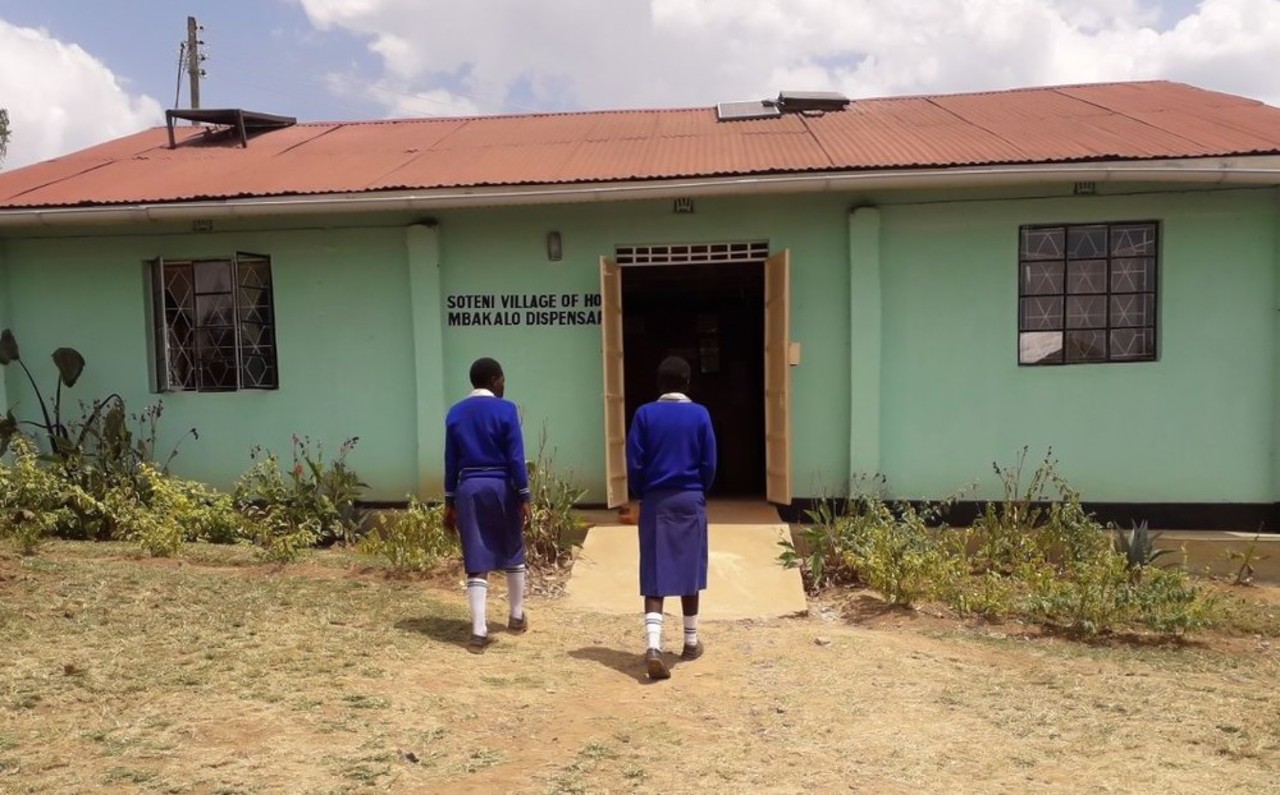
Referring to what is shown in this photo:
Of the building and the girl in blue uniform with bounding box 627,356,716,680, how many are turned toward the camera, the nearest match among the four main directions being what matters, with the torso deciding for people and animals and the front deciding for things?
1

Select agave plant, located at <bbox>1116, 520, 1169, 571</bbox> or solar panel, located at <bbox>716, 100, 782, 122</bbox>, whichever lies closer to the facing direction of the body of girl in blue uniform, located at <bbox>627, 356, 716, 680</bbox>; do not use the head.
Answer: the solar panel

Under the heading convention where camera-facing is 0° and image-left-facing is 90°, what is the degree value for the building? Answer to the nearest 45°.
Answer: approximately 0°

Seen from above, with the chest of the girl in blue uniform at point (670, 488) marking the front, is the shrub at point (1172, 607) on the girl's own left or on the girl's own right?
on the girl's own right

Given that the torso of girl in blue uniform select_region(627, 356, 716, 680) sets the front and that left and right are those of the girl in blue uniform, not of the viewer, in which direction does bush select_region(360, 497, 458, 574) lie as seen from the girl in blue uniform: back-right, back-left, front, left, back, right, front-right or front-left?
front-left

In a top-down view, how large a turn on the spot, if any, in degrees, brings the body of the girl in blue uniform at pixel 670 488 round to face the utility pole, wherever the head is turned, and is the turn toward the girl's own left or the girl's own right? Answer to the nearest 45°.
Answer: approximately 45° to the girl's own left

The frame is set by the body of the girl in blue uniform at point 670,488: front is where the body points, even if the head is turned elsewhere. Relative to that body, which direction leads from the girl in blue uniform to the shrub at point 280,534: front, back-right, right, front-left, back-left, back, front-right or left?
front-left

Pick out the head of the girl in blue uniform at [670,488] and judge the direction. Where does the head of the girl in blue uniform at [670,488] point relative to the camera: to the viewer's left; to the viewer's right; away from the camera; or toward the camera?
away from the camera

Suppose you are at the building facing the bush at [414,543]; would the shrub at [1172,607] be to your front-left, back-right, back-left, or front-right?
front-left

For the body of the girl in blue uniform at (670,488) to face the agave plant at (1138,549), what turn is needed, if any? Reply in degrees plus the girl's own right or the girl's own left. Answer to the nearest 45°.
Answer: approximately 45° to the girl's own right

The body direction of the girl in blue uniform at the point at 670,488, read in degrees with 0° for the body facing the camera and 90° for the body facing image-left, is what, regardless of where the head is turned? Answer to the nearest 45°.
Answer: approximately 180°

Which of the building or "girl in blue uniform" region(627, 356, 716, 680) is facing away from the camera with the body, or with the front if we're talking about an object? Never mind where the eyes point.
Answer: the girl in blue uniform

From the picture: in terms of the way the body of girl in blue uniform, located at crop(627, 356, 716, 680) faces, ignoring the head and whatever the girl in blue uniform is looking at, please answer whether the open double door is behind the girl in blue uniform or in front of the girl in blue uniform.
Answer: in front

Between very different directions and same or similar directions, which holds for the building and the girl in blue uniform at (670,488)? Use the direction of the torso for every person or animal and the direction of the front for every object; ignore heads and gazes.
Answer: very different directions
